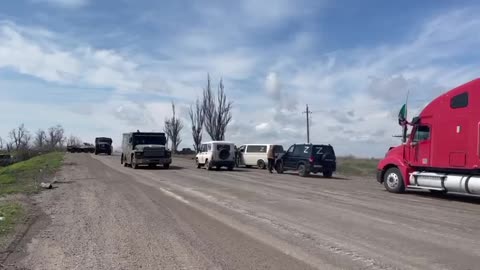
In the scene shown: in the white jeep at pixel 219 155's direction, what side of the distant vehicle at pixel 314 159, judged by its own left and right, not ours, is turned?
front

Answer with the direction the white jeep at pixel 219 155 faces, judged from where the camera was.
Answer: facing away from the viewer and to the left of the viewer

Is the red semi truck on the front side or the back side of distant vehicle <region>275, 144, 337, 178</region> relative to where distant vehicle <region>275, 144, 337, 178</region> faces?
on the back side

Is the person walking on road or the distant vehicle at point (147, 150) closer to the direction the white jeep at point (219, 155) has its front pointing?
the distant vehicle

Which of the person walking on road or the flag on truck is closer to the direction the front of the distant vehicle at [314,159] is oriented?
the person walking on road

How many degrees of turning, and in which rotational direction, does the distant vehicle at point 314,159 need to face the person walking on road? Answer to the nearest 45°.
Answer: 0° — it already faces them

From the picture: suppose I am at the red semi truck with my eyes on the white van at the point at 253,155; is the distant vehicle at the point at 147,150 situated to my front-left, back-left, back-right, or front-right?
front-left

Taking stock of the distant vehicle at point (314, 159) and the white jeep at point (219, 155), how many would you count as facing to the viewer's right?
0

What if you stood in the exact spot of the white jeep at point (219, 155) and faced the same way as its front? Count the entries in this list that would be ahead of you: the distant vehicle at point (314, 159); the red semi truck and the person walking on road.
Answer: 0

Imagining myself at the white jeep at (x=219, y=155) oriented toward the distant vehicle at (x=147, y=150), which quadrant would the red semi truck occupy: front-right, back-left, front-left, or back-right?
back-left

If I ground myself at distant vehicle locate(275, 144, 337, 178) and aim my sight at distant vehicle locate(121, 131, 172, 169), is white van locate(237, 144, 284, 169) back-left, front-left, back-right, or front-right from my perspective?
front-right

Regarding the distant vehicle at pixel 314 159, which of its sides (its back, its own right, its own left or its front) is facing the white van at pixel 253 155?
front

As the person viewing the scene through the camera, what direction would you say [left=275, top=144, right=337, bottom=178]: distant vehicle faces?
facing away from the viewer and to the left of the viewer
